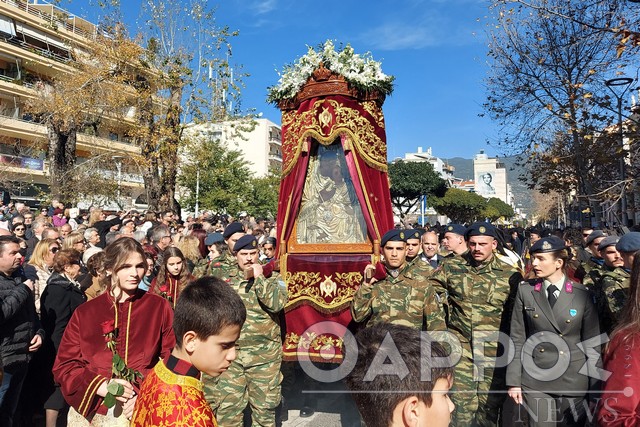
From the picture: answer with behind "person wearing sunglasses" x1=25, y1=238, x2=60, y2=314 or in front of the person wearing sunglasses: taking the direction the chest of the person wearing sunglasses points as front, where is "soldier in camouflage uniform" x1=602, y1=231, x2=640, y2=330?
in front

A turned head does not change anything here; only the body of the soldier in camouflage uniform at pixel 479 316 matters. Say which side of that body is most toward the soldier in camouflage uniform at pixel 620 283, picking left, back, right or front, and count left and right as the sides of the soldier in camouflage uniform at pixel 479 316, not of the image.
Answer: left

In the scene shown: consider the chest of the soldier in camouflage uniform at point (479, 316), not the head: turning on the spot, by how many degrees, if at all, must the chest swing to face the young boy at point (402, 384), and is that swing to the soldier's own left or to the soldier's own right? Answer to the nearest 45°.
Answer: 0° — they already face them

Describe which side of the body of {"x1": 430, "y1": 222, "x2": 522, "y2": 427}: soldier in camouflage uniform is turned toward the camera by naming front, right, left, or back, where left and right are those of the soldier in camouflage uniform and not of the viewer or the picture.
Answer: front

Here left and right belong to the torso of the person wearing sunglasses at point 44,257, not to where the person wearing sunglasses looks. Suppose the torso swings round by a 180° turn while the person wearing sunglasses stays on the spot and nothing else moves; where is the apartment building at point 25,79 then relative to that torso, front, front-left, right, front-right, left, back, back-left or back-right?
front-right

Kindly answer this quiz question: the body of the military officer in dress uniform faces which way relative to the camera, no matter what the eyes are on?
toward the camera

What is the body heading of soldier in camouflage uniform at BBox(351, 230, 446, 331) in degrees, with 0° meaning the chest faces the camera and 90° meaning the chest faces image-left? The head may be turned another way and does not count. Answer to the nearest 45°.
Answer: approximately 0°

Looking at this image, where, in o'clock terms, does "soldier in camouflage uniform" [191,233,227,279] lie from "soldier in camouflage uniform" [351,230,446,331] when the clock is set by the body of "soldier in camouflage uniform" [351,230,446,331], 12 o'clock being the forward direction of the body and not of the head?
"soldier in camouflage uniform" [191,233,227,279] is roughly at 4 o'clock from "soldier in camouflage uniform" [351,230,446,331].

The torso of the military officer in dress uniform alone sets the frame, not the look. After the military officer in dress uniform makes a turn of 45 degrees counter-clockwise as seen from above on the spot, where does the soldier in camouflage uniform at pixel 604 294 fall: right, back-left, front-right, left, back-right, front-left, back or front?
left

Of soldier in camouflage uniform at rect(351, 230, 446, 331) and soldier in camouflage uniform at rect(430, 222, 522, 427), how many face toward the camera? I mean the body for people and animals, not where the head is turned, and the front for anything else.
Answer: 2

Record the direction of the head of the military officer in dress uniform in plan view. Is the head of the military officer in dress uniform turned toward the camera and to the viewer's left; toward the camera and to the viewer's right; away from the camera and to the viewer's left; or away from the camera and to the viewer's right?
toward the camera and to the viewer's left
